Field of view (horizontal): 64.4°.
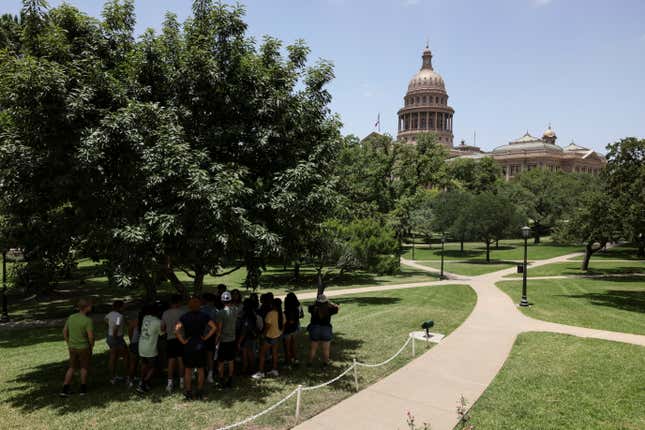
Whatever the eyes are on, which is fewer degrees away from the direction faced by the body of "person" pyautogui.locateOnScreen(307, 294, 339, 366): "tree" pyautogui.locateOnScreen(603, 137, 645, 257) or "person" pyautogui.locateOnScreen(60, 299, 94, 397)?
the tree

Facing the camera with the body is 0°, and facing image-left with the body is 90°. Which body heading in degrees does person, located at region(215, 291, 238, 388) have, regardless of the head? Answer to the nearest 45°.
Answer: approximately 180°

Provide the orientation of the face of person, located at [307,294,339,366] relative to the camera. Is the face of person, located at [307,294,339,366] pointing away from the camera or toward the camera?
away from the camera

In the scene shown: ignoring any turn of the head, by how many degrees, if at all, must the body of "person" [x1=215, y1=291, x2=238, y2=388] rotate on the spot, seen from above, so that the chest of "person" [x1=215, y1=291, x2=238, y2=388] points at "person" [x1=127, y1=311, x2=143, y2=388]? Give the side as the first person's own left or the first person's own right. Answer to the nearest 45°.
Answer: approximately 90° to the first person's own left

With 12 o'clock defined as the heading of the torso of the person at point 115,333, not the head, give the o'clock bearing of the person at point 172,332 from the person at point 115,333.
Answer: the person at point 172,332 is roughly at 3 o'clock from the person at point 115,333.

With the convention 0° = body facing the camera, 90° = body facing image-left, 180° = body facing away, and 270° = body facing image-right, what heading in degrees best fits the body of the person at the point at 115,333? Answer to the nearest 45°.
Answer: approximately 225°

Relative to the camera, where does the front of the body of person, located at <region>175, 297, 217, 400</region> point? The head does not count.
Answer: away from the camera

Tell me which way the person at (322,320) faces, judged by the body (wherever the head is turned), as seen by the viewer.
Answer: away from the camera

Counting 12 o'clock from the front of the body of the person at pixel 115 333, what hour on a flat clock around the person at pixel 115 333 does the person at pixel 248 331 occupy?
the person at pixel 248 331 is roughly at 2 o'clock from the person at pixel 115 333.

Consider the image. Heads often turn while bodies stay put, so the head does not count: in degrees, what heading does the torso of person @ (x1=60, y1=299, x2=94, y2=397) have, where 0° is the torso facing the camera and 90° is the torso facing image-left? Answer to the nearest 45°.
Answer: approximately 225°

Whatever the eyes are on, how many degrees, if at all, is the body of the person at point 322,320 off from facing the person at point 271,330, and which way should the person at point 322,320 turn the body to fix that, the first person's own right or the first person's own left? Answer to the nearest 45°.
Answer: approximately 135° to the first person's own left

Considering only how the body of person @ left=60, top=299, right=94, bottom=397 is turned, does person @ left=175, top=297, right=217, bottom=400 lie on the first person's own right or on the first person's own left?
on the first person's own right
